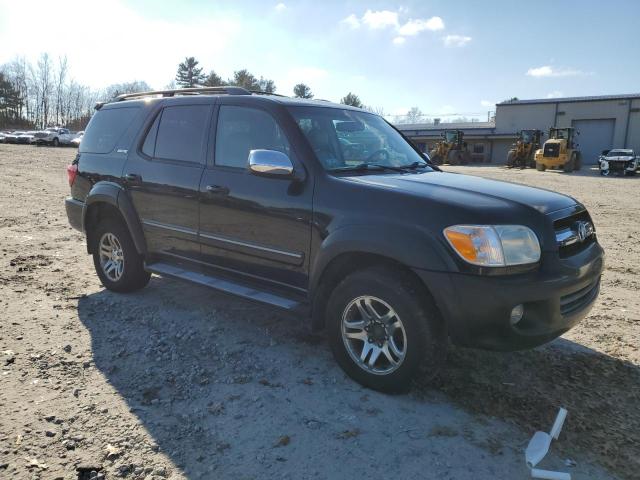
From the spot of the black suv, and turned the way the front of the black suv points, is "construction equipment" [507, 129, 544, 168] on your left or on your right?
on your left

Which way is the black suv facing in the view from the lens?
facing the viewer and to the right of the viewer

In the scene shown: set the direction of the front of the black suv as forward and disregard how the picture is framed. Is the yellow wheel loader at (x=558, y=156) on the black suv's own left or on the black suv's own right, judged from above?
on the black suv's own left

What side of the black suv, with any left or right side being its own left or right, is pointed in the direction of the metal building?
left

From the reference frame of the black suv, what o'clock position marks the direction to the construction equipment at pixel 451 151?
The construction equipment is roughly at 8 o'clock from the black suv.

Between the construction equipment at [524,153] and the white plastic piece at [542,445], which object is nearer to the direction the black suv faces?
the white plastic piece

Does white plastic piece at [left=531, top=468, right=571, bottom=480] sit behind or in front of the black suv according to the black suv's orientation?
in front

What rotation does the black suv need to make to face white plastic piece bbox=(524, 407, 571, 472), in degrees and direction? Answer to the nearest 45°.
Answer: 0° — it already faces it

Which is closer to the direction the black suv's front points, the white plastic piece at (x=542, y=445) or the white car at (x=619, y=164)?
the white plastic piece
